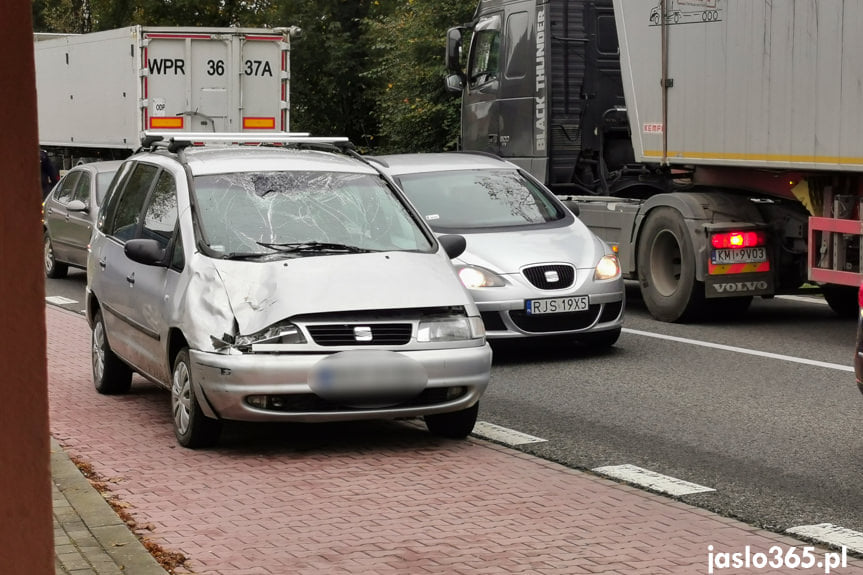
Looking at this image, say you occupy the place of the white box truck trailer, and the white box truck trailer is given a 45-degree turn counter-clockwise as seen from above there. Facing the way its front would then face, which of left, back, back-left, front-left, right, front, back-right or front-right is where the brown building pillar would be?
left

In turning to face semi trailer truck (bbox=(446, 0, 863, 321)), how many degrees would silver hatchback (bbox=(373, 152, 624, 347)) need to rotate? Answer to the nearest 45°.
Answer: approximately 90° to its left

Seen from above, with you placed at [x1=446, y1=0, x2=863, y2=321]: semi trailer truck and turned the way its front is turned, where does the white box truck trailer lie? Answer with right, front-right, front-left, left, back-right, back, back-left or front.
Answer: front

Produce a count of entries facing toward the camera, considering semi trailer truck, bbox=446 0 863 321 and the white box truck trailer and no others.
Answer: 0

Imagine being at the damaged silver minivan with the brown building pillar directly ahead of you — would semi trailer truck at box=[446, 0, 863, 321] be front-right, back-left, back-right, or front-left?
back-left

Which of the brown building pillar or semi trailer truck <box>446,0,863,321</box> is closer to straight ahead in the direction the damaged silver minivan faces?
the brown building pillar

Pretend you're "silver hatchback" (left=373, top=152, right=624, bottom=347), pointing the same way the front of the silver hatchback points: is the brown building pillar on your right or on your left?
on your right

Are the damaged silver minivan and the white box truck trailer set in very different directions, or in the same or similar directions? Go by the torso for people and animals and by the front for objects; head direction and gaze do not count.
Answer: very different directions

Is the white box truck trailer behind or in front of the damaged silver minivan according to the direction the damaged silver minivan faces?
behind

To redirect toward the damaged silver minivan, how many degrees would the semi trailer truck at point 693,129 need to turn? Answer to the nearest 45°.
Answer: approximately 135° to its left

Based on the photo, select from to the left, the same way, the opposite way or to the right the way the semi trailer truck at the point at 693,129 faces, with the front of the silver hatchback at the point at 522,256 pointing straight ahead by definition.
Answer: the opposite way

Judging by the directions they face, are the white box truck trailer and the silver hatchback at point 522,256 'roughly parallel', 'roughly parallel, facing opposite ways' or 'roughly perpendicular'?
roughly parallel, facing opposite ways

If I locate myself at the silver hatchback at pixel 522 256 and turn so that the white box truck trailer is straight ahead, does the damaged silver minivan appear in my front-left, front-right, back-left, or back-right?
back-left

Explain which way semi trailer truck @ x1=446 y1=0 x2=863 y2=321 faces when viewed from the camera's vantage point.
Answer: facing away from the viewer and to the left of the viewer
